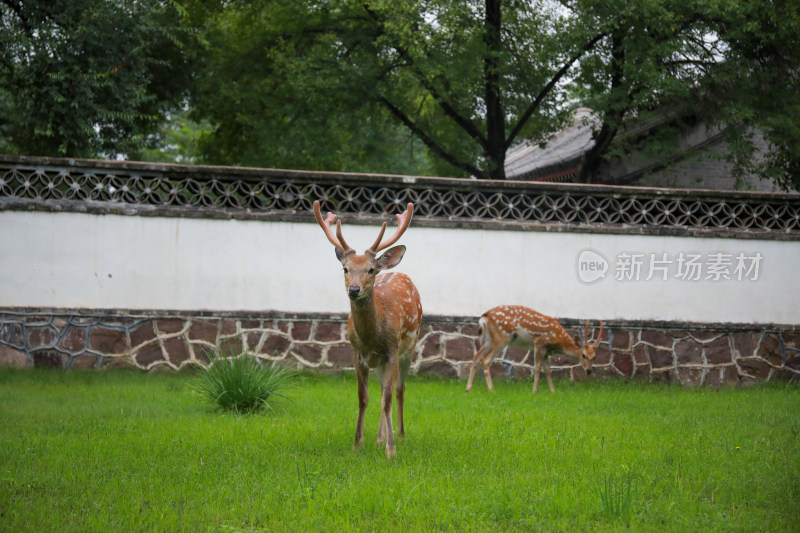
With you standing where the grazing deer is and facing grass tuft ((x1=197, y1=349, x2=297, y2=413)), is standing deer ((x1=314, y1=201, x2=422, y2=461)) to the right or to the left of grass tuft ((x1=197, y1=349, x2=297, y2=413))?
left

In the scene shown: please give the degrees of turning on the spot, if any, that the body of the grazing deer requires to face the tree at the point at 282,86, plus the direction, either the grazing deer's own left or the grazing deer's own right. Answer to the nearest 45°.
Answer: approximately 135° to the grazing deer's own left

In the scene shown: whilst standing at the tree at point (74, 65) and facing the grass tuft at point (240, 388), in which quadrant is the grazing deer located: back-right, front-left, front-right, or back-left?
front-left

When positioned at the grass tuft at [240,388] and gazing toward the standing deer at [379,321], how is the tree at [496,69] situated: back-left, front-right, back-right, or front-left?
back-left

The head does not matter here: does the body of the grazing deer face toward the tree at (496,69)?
no

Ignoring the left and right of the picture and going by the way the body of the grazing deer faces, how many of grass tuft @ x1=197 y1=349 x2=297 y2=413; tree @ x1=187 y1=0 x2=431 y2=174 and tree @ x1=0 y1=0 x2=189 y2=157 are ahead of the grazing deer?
0

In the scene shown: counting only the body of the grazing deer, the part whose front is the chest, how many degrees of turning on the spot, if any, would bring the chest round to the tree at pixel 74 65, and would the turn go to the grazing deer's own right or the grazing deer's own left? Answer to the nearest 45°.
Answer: approximately 180°

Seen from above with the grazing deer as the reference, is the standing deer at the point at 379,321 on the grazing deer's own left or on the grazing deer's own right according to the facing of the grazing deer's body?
on the grazing deer's own right

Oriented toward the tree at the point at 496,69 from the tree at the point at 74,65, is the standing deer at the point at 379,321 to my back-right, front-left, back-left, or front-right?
front-right

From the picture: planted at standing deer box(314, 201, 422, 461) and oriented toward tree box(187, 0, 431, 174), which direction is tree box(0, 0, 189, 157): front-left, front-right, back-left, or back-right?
front-left

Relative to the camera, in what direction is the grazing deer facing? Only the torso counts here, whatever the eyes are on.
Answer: to the viewer's right
